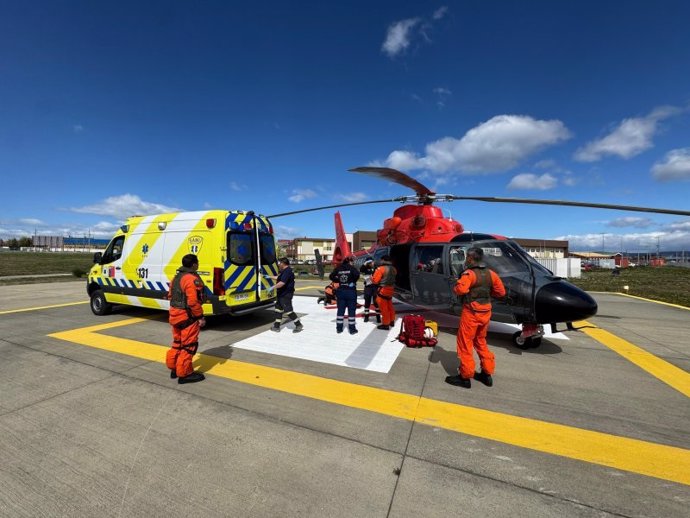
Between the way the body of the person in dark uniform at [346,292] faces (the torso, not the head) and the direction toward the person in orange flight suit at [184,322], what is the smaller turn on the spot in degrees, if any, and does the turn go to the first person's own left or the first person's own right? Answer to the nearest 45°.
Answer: approximately 135° to the first person's own left

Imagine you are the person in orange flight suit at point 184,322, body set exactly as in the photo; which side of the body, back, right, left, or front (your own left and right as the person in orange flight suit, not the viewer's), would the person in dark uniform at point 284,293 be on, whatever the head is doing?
front

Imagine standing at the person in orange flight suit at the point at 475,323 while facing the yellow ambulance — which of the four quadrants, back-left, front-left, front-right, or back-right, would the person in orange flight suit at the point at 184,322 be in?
front-left

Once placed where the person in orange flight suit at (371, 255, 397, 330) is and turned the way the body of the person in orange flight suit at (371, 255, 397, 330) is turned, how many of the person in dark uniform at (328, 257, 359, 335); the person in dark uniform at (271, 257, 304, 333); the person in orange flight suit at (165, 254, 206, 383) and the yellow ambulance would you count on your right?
0

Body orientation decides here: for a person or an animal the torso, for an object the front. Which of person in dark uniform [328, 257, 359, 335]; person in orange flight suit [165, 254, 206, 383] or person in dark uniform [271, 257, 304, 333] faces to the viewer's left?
person in dark uniform [271, 257, 304, 333]

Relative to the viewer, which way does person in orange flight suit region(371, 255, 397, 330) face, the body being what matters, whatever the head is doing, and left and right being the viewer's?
facing away from the viewer and to the left of the viewer

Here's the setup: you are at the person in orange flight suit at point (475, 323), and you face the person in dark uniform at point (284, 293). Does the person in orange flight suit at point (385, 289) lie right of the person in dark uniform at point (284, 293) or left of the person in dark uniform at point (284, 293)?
right

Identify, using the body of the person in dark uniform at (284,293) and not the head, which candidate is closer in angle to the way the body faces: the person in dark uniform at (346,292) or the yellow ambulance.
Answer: the yellow ambulance

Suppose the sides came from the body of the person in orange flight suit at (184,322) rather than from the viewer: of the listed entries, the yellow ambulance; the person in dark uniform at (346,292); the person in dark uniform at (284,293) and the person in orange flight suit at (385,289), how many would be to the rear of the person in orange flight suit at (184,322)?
0

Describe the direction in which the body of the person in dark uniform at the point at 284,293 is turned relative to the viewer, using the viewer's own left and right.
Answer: facing to the left of the viewer

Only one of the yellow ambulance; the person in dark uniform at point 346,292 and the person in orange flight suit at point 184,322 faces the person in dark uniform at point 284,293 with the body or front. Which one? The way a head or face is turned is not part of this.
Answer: the person in orange flight suit

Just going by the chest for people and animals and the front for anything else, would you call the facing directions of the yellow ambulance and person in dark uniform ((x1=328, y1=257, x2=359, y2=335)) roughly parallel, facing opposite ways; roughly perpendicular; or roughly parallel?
roughly perpendicular

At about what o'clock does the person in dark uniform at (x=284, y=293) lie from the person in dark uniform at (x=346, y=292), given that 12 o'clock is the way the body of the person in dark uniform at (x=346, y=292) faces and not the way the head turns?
the person in dark uniform at (x=284, y=293) is roughly at 9 o'clock from the person in dark uniform at (x=346, y=292).

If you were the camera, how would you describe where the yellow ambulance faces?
facing away from the viewer and to the left of the viewer

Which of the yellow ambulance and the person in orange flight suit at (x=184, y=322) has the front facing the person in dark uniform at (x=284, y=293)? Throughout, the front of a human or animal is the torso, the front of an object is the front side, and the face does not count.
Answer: the person in orange flight suit

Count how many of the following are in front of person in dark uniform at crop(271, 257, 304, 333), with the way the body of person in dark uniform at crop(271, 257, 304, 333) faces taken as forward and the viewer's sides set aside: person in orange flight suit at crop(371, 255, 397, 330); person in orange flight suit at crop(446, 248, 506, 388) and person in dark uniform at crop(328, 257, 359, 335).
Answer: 0

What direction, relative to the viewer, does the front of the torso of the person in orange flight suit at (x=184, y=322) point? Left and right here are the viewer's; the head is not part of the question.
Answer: facing away from the viewer and to the right of the viewer

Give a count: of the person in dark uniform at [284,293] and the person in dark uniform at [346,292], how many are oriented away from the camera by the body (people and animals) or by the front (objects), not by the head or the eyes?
1

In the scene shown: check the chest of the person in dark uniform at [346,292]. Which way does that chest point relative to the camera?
away from the camera
